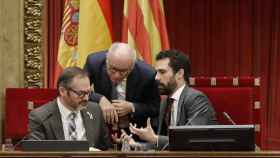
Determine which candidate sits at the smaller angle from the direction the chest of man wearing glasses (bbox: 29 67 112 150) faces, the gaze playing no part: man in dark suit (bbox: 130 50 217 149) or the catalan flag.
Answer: the man in dark suit

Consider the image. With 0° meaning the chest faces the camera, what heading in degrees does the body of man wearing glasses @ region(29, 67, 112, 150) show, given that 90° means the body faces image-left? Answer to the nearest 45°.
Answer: approximately 315°

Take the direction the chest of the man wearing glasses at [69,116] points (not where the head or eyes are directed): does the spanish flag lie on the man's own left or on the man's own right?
on the man's own left

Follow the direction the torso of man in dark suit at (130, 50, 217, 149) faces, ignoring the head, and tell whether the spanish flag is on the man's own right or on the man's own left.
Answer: on the man's own right

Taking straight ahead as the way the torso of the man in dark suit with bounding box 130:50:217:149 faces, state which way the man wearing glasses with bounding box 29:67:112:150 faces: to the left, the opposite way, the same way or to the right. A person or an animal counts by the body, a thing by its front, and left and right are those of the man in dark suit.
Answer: to the left

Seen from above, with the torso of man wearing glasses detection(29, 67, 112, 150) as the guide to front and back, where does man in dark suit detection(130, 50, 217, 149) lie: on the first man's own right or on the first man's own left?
on the first man's own left

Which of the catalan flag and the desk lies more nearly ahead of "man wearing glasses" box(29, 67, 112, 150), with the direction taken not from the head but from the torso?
the desk

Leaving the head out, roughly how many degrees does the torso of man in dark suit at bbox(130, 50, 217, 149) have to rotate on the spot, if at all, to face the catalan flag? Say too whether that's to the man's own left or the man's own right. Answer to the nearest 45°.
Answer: approximately 135° to the man's own right

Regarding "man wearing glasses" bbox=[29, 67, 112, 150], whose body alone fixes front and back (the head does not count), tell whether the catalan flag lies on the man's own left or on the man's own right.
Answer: on the man's own left
